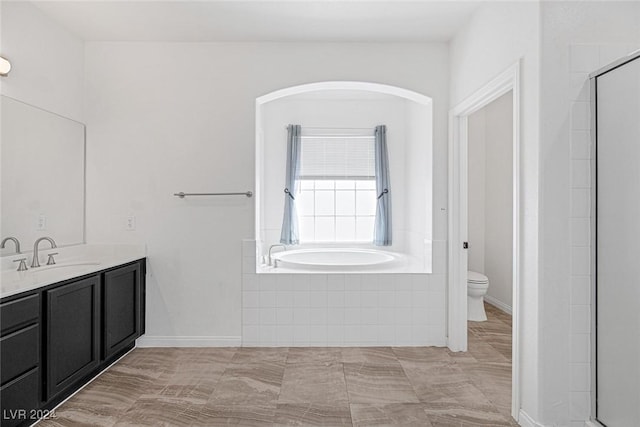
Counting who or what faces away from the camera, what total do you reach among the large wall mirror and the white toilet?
0

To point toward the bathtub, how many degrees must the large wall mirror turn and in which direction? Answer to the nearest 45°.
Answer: approximately 45° to its left

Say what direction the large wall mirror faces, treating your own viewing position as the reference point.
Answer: facing the viewer and to the right of the viewer

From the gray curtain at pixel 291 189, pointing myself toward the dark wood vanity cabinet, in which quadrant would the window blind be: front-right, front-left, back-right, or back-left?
back-left

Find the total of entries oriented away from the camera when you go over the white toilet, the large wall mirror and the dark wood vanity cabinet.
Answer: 0

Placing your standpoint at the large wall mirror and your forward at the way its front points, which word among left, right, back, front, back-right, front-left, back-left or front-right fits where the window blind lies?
front-left

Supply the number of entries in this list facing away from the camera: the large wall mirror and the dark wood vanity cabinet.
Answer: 0
